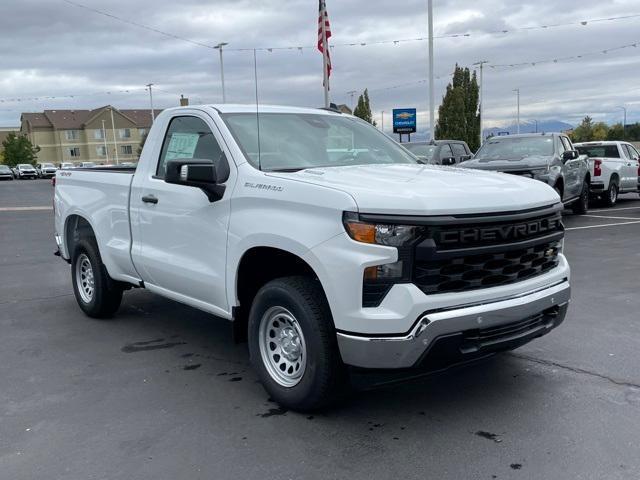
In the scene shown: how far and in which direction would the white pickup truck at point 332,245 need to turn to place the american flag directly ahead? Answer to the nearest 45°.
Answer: approximately 135° to its left

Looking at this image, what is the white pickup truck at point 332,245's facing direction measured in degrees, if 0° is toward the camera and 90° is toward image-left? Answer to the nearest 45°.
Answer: approximately 315°

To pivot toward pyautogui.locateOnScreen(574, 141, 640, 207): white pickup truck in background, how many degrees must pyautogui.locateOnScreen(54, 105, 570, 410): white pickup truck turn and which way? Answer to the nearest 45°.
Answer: approximately 90° to its left

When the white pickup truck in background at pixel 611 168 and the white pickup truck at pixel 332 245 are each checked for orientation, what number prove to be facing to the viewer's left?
0

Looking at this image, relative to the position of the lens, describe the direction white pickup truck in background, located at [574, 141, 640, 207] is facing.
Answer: facing away from the viewer and to the right of the viewer

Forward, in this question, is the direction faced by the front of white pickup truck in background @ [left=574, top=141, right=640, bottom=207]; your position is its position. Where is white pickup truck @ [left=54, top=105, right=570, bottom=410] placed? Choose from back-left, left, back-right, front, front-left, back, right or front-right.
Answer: back-right
